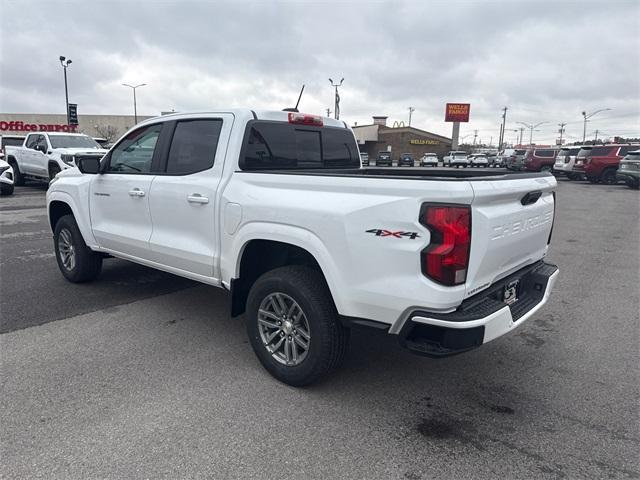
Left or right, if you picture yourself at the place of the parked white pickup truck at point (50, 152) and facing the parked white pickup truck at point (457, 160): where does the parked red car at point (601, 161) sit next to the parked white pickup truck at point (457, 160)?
right

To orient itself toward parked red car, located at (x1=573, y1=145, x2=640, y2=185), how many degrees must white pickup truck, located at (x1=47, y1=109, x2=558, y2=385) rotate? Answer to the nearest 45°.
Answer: approximately 90° to its right

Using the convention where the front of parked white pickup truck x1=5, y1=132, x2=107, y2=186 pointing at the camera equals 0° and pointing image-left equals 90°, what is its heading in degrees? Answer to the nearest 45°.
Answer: approximately 315°

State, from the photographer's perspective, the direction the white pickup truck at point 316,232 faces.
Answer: facing away from the viewer and to the left of the viewer
